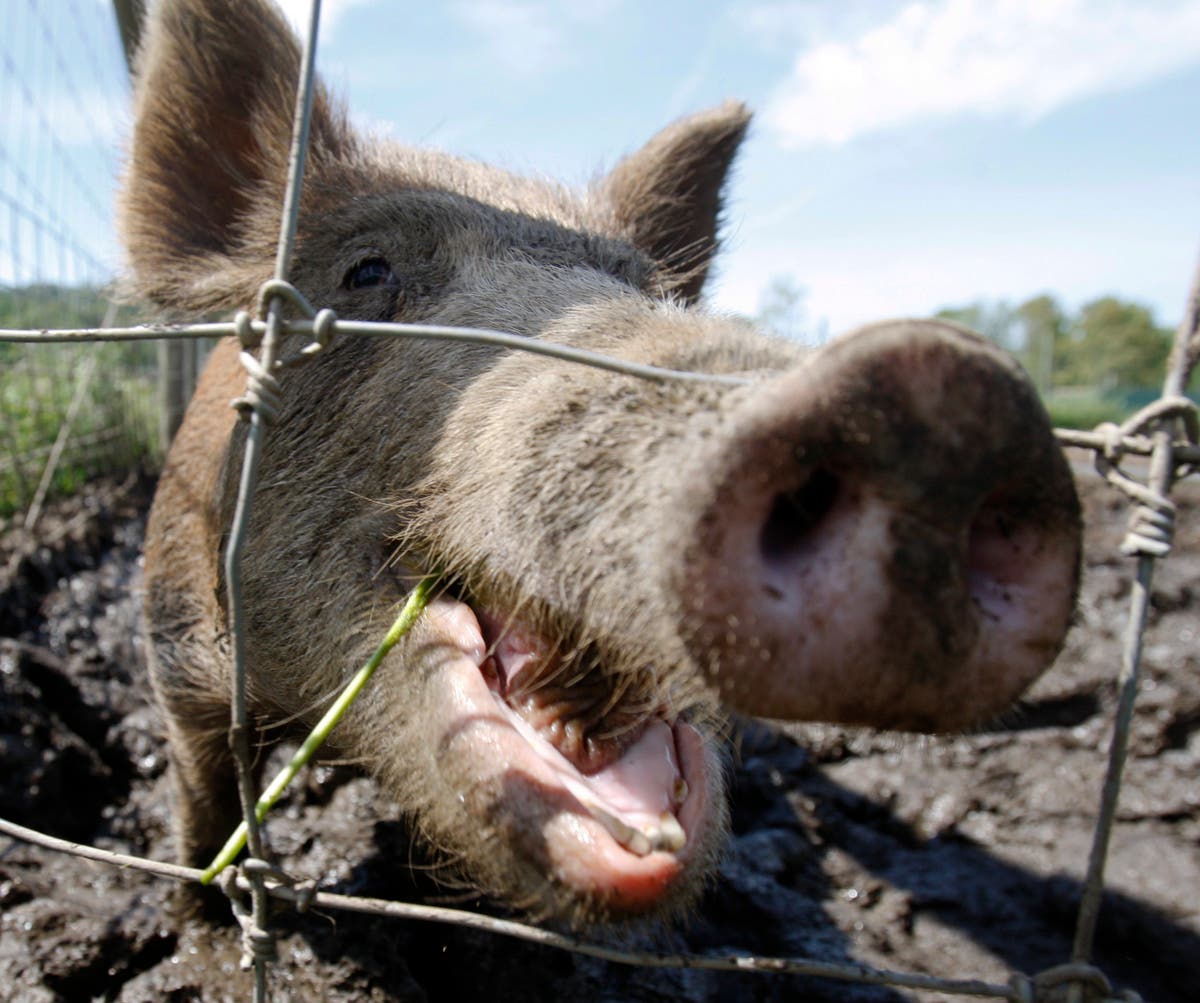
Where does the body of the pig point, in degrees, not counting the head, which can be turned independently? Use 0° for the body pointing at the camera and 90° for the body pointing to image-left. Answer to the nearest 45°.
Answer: approximately 315°
